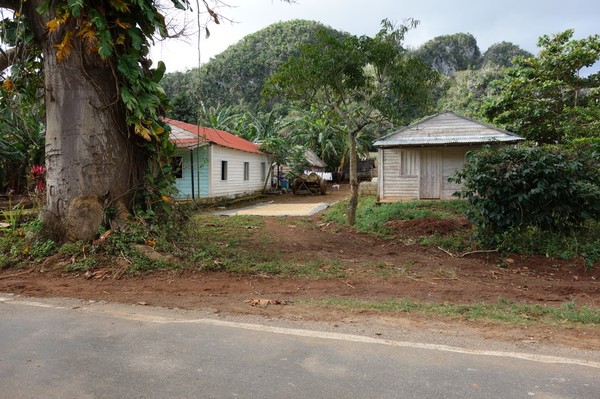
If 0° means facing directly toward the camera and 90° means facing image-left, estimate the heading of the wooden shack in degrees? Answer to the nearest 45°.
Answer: approximately 0°

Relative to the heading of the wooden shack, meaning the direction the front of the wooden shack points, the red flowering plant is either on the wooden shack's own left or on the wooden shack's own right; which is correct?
on the wooden shack's own right

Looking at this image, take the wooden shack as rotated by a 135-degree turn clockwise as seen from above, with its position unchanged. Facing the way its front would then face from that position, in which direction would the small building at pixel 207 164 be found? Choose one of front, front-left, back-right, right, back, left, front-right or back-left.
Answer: front-left
